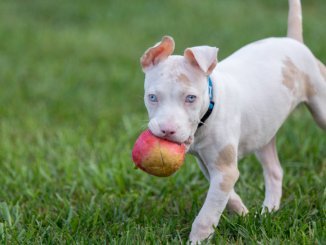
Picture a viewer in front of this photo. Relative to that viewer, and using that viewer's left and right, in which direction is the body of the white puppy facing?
facing the viewer and to the left of the viewer
